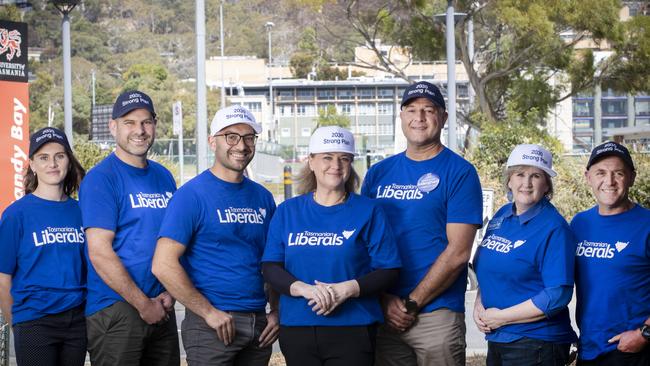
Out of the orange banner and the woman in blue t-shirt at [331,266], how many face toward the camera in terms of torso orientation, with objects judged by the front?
2

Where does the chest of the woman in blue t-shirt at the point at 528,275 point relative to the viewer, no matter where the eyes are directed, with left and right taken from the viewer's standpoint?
facing the viewer and to the left of the viewer

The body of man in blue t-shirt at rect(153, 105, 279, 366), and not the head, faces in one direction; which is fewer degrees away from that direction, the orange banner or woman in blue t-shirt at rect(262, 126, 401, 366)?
the woman in blue t-shirt

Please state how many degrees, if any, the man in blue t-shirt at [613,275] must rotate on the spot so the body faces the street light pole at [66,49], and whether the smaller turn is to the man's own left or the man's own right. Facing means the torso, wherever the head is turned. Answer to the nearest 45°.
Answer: approximately 90° to the man's own right

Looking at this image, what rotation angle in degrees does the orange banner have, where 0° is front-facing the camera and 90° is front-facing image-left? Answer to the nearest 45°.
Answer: approximately 0°

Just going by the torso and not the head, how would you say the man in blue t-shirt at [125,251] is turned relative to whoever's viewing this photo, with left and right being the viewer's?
facing the viewer and to the right of the viewer

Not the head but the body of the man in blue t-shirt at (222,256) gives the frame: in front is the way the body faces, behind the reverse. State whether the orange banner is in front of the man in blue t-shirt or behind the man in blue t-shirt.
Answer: behind

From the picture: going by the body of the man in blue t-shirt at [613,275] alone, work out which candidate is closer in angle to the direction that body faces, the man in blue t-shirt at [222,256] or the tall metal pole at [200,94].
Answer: the man in blue t-shirt

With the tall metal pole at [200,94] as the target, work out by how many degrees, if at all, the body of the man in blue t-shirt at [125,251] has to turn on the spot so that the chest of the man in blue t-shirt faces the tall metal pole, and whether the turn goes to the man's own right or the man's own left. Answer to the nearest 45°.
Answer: approximately 135° to the man's own left

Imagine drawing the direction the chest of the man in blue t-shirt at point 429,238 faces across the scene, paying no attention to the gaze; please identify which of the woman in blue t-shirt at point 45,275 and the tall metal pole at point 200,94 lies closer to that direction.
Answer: the woman in blue t-shirt
